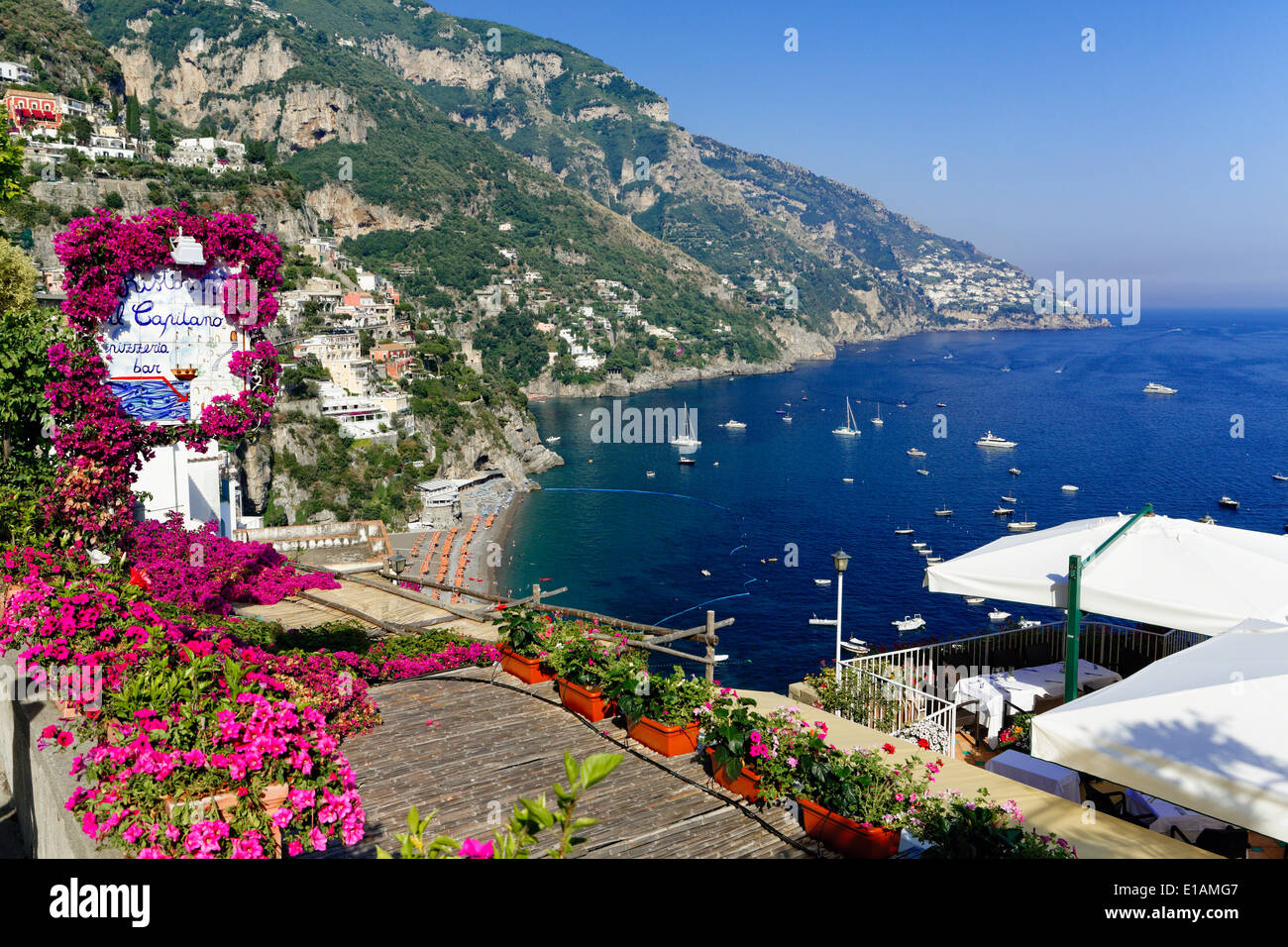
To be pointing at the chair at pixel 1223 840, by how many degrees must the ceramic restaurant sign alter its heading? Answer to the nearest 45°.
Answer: approximately 45° to its left

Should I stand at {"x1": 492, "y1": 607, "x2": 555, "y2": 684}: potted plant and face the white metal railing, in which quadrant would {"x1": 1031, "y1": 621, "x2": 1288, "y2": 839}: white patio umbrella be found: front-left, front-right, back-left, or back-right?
front-right

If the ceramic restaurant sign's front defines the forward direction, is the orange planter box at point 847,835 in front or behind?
in front

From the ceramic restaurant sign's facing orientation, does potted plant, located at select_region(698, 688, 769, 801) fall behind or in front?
in front

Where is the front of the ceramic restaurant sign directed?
toward the camera

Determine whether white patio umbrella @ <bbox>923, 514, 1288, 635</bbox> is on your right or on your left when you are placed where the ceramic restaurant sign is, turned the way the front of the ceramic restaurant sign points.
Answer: on your left

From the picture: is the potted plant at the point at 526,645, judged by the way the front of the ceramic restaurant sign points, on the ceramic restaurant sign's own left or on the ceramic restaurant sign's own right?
on the ceramic restaurant sign's own left
